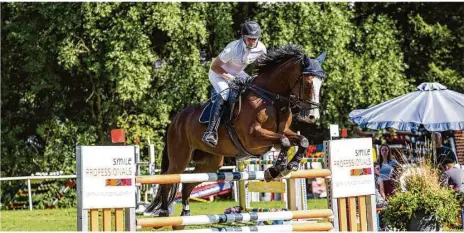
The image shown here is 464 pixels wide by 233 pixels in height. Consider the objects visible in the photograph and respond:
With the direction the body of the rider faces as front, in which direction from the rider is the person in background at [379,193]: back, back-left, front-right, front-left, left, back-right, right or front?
left

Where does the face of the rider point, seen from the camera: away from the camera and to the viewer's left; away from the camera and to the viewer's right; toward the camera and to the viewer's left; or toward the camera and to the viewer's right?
toward the camera and to the viewer's right

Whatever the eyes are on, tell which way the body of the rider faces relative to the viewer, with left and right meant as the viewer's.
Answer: facing the viewer and to the right of the viewer

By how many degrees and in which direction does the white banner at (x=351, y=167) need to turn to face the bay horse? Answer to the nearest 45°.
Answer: approximately 90° to its right

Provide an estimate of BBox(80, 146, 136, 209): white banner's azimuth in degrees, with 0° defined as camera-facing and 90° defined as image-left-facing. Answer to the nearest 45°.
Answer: approximately 0°
